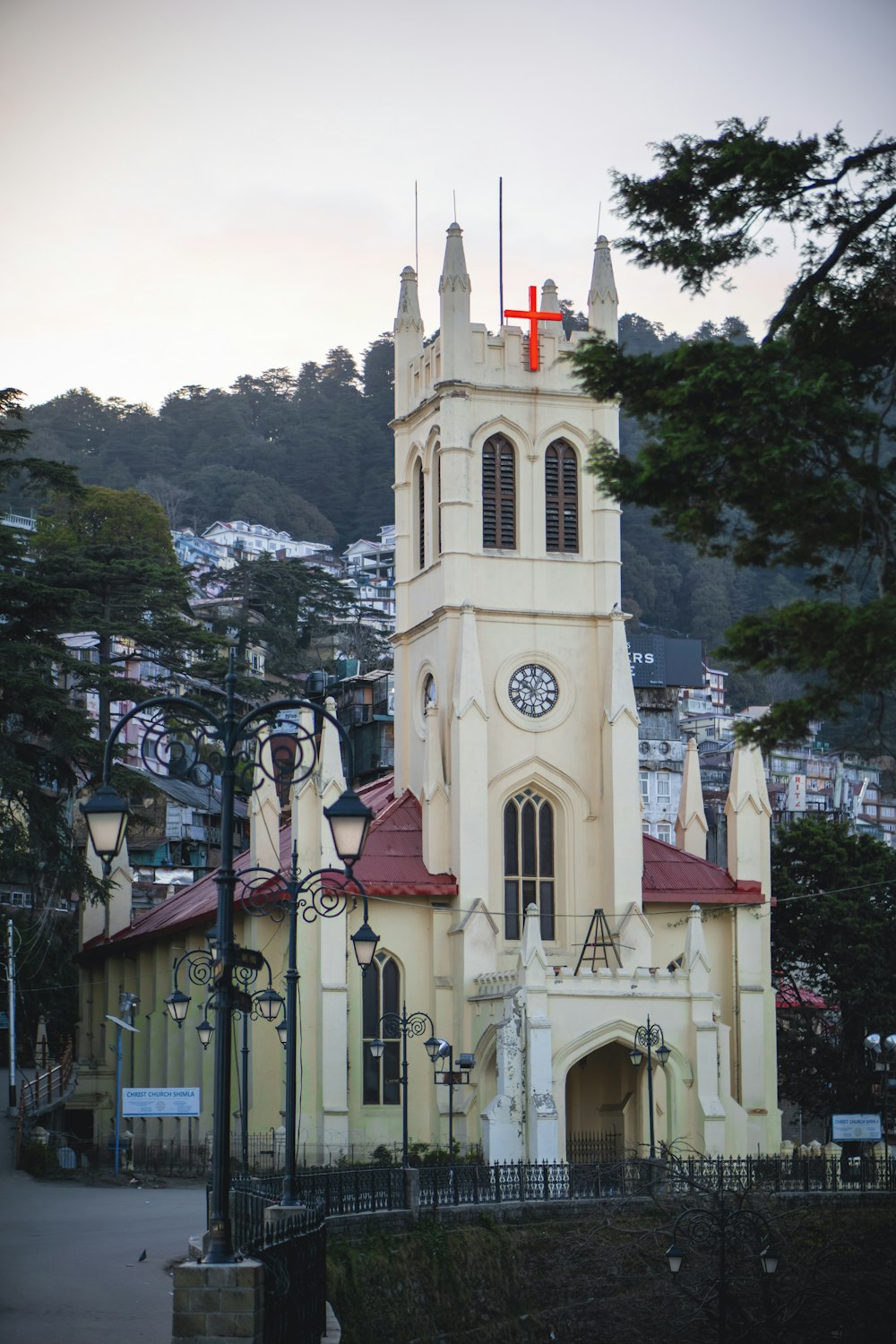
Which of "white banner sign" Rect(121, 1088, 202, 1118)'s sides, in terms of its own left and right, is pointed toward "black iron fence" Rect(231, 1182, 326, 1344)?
front

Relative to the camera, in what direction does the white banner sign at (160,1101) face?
facing the viewer

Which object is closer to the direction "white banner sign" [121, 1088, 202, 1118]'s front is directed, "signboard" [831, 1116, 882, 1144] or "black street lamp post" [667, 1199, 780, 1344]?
the black street lamp post

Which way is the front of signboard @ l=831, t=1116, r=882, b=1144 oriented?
toward the camera

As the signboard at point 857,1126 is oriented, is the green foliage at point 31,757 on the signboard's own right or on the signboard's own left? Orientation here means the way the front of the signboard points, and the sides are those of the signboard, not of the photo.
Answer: on the signboard's own right

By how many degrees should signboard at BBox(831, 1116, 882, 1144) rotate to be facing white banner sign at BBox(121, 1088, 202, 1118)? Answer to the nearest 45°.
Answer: approximately 90° to its right

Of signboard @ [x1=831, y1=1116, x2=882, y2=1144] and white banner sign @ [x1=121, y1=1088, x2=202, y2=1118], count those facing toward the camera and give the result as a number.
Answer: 2

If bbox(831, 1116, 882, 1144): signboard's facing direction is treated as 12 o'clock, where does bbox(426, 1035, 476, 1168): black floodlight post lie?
The black floodlight post is roughly at 3 o'clock from the signboard.

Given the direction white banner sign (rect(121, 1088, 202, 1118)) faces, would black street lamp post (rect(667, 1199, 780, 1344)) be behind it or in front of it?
in front

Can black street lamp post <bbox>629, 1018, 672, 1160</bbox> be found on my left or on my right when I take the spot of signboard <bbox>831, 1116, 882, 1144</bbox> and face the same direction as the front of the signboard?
on my right
